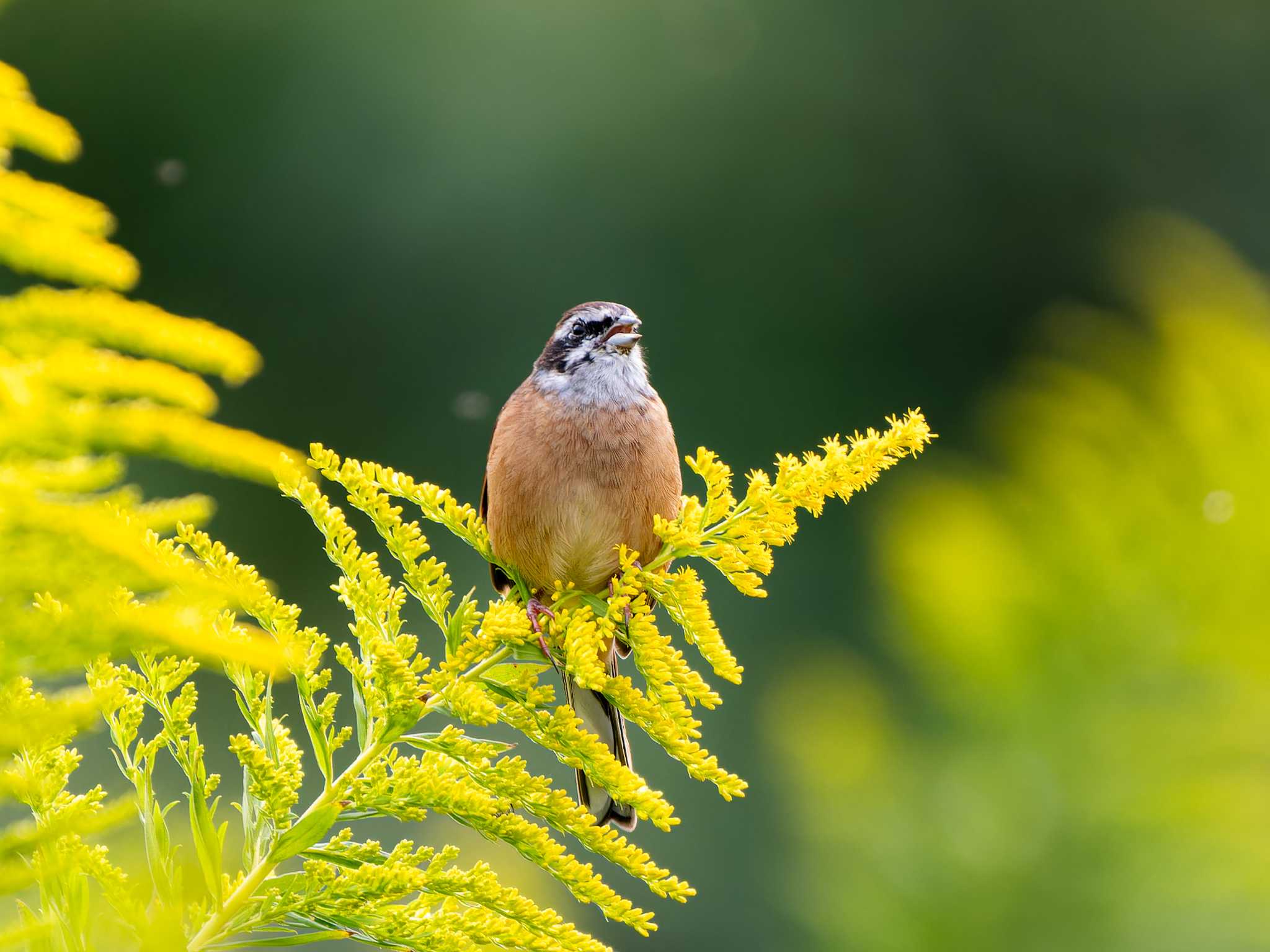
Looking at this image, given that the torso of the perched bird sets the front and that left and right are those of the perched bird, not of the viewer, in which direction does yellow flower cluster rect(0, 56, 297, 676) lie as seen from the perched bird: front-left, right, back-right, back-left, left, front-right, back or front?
front

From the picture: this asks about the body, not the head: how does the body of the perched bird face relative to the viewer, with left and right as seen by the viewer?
facing the viewer

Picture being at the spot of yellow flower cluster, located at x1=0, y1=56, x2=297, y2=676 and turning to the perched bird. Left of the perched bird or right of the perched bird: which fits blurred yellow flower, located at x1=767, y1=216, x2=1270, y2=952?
right
